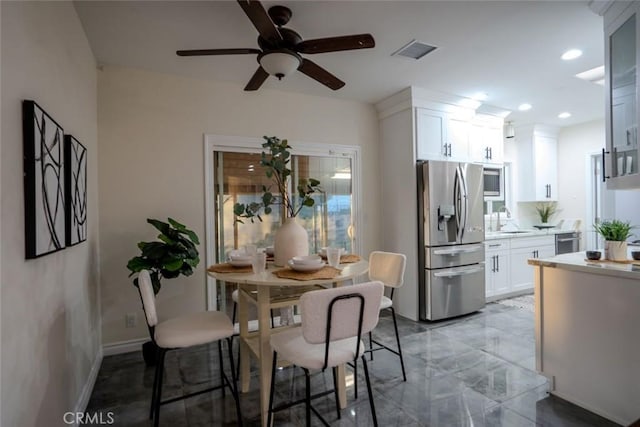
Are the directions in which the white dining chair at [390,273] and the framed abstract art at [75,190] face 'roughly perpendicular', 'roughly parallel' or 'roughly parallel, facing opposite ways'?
roughly parallel, facing opposite ways

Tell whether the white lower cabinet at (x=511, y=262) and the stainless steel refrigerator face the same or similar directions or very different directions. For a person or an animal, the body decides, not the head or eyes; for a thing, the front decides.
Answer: same or similar directions

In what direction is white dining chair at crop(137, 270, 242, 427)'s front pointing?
to the viewer's right

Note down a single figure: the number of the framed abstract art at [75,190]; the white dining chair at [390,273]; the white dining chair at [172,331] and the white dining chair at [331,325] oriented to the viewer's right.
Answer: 2

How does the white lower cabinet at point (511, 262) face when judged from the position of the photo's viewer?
facing the viewer and to the right of the viewer

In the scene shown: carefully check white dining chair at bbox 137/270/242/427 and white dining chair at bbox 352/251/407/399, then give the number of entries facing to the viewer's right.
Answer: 1

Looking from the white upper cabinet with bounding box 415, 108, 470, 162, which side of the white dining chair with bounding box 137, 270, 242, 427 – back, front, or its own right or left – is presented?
front

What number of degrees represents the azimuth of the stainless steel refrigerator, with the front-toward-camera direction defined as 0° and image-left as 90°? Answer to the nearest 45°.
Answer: approximately 315°

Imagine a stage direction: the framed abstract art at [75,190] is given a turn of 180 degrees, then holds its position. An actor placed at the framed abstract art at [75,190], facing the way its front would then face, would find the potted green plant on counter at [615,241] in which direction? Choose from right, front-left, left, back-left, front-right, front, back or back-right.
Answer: back-left

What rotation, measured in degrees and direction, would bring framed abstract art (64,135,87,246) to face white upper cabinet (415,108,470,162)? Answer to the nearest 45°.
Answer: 0° — it already faces it

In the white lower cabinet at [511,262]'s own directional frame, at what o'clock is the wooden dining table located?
The wooden dining table is roughly at 2 o'clock from the white lower cabinet.

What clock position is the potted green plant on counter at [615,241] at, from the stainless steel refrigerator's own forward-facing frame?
The potted green plant on counter is roughly at 12 o'clock from the stainless steel refrigerator.

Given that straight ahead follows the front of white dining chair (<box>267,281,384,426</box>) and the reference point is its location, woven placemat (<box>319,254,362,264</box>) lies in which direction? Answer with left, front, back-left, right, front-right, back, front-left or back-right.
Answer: front-right

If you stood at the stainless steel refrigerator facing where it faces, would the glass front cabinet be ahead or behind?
ahead

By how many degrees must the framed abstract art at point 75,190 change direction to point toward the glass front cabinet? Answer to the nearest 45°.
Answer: approximately 45° to its right

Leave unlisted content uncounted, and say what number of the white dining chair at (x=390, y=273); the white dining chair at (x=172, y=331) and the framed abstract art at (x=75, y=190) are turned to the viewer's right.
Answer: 2

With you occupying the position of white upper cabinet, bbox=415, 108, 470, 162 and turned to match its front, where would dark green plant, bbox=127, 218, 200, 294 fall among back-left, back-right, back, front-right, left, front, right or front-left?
right
